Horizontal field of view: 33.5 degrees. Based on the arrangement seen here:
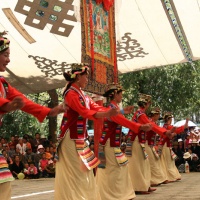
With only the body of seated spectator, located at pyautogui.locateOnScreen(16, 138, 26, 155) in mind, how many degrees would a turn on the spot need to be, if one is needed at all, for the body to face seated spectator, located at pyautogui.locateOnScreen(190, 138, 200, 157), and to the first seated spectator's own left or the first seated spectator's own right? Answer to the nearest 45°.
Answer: approximately 90° to the first seated spectator's own left

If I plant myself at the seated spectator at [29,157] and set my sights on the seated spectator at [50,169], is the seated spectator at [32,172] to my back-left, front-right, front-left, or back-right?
front-right

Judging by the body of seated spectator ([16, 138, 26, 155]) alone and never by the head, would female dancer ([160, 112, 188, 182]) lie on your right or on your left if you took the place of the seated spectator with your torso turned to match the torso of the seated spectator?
on your left

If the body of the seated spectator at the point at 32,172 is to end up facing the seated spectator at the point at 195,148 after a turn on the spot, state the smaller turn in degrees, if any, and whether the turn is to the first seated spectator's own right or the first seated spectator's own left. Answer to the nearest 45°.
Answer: approximately 90° to the first seated spectator's own left

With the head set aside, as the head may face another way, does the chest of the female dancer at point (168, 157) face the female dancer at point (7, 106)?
no

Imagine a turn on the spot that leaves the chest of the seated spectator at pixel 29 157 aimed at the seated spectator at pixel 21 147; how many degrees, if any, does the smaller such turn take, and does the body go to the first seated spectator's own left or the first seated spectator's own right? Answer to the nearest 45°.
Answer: approximately 135° to the first seated spectator's own right

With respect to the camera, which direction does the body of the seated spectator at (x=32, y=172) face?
toward the camera

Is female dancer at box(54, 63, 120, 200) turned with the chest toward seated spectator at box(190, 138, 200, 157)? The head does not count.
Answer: no

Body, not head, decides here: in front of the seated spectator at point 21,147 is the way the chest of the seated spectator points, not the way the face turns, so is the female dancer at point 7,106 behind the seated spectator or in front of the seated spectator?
in front

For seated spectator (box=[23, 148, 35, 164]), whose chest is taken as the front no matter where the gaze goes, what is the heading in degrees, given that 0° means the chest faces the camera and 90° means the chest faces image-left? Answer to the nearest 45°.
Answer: approximately 0°

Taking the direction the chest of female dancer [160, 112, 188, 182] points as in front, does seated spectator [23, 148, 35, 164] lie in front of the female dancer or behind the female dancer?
behind

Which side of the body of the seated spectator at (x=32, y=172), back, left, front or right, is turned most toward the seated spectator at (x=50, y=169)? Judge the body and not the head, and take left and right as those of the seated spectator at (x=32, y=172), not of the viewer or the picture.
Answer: left

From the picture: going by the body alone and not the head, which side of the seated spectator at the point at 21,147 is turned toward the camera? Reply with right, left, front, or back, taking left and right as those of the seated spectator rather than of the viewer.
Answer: front
